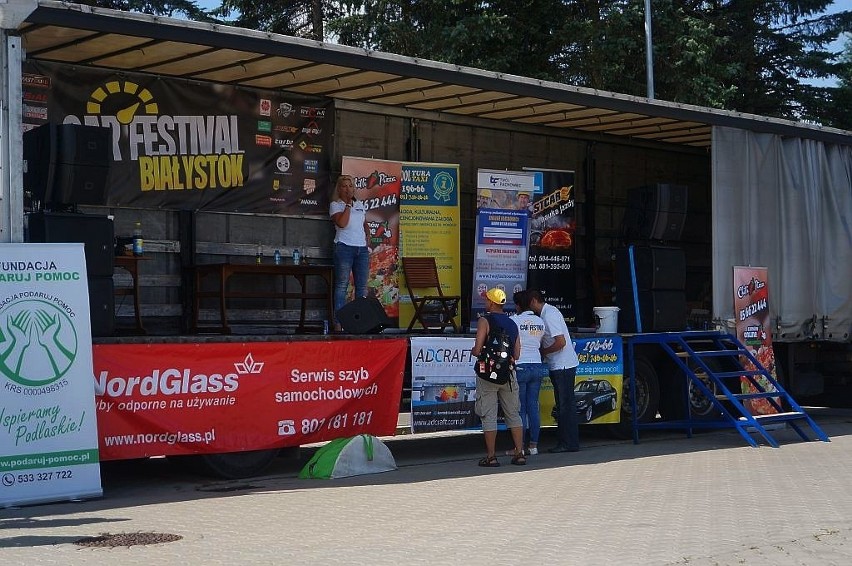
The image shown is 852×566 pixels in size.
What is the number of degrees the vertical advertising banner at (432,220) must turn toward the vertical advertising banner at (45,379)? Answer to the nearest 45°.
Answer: approximately 45° to its right

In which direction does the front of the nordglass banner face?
toward the camera

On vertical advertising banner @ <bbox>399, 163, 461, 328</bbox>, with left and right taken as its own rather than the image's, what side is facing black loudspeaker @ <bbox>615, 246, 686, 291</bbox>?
left

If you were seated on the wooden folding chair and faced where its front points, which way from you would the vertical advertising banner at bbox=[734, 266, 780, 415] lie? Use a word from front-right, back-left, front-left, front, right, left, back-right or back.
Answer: front-left

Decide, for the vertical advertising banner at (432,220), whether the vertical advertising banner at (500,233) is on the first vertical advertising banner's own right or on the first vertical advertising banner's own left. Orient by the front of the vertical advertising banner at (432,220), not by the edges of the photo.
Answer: on the first vertical advertising banner's own left

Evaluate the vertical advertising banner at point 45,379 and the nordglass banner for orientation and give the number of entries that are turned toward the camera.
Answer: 2

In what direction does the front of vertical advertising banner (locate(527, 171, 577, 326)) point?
toward the camera

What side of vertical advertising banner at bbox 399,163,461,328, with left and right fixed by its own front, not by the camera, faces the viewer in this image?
front

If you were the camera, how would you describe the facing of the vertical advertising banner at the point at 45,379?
facing the viewer

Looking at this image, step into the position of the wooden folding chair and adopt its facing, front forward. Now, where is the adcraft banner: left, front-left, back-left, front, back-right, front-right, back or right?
front-right

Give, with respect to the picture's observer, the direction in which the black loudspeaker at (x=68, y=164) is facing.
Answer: facing the viewer and to the right of the viewer
